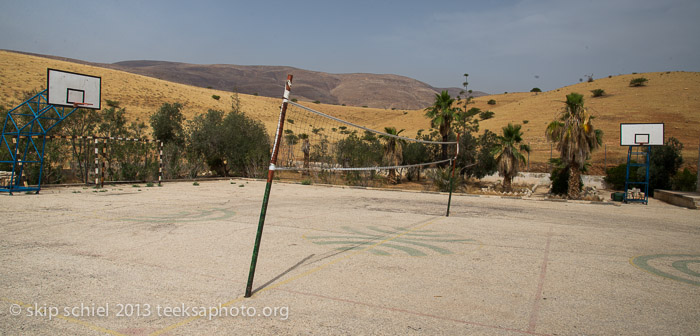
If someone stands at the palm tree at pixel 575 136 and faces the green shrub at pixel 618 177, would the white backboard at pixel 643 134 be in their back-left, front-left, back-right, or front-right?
front-right

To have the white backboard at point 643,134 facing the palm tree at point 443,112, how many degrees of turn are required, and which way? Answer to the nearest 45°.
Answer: approximately 90° to its right

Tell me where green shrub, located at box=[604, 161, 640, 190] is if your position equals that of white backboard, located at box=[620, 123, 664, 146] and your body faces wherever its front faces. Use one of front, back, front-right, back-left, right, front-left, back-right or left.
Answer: back

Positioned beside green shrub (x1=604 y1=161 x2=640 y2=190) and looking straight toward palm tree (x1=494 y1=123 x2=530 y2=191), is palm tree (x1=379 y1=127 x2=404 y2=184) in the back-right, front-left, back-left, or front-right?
front-right

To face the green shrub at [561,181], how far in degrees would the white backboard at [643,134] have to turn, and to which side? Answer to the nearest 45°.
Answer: approximately 135° to its right

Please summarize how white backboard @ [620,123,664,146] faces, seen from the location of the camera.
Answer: facing the viewer

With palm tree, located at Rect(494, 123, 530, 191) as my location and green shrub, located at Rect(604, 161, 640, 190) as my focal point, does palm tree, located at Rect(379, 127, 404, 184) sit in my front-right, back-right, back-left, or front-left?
back-left

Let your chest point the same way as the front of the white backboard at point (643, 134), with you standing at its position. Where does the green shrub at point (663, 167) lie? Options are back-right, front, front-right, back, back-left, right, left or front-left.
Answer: back

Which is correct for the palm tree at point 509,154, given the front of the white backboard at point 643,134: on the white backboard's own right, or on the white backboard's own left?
on the white backboard's own right

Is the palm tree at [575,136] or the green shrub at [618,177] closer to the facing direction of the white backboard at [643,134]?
the palm tree

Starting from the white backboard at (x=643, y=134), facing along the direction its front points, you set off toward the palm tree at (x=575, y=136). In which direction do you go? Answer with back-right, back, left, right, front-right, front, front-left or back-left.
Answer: front-right

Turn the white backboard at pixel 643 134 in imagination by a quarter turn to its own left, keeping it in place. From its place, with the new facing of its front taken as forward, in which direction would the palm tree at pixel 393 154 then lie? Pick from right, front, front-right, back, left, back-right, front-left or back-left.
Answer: back
